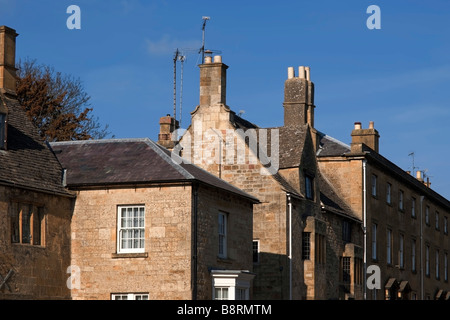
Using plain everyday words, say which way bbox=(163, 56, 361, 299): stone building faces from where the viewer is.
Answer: facing the viewer and to the right of the viewer

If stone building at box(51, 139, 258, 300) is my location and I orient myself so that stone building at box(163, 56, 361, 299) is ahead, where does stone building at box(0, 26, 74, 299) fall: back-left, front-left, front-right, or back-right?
back-left

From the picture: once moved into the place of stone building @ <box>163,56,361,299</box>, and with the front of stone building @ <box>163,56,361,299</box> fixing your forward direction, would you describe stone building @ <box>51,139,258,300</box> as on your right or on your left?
on your right

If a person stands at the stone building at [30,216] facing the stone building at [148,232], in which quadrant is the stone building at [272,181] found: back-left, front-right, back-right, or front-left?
front-left

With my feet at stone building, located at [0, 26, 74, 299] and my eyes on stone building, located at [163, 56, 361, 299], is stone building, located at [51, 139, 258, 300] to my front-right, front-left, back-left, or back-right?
front-right

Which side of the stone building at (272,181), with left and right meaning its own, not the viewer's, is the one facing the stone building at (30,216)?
right
